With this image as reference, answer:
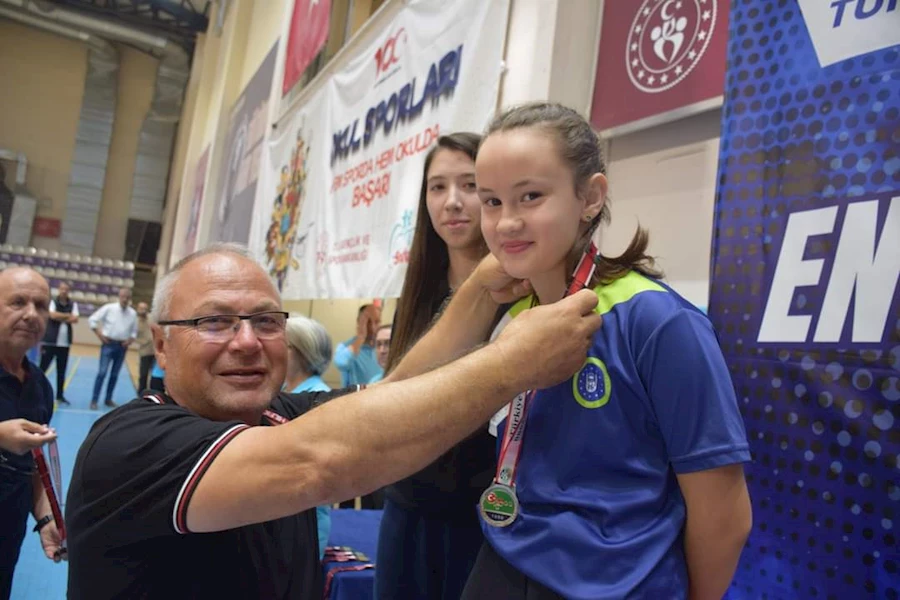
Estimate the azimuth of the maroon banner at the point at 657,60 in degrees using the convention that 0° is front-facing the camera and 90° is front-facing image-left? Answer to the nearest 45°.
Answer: approximately 45°

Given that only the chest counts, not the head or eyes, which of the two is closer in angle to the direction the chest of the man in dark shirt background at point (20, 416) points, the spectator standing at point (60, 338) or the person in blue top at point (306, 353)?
the person in blue top

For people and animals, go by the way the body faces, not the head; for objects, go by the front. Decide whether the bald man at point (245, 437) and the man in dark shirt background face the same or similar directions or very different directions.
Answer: same or similar directions

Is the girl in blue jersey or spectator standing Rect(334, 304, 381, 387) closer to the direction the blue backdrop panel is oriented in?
the girl in blue jersey

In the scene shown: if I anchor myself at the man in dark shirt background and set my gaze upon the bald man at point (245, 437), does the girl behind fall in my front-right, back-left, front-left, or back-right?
front-left

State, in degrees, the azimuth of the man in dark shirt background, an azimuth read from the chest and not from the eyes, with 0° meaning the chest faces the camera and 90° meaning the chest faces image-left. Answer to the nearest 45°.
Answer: approximately 315°

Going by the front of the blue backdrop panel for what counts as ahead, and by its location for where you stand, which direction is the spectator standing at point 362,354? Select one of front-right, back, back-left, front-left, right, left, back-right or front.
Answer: back-right

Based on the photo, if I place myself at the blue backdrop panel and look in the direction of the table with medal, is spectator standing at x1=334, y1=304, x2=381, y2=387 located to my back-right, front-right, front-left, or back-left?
front-right

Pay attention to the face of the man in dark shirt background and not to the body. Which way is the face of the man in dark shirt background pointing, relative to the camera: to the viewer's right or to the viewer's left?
to the viewer's right

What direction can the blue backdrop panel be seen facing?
toward the camera

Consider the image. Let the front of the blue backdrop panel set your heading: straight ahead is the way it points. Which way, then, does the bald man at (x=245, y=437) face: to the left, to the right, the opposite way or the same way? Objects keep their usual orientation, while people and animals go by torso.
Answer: to the left

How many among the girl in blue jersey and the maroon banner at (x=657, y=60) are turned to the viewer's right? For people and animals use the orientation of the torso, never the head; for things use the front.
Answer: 0
